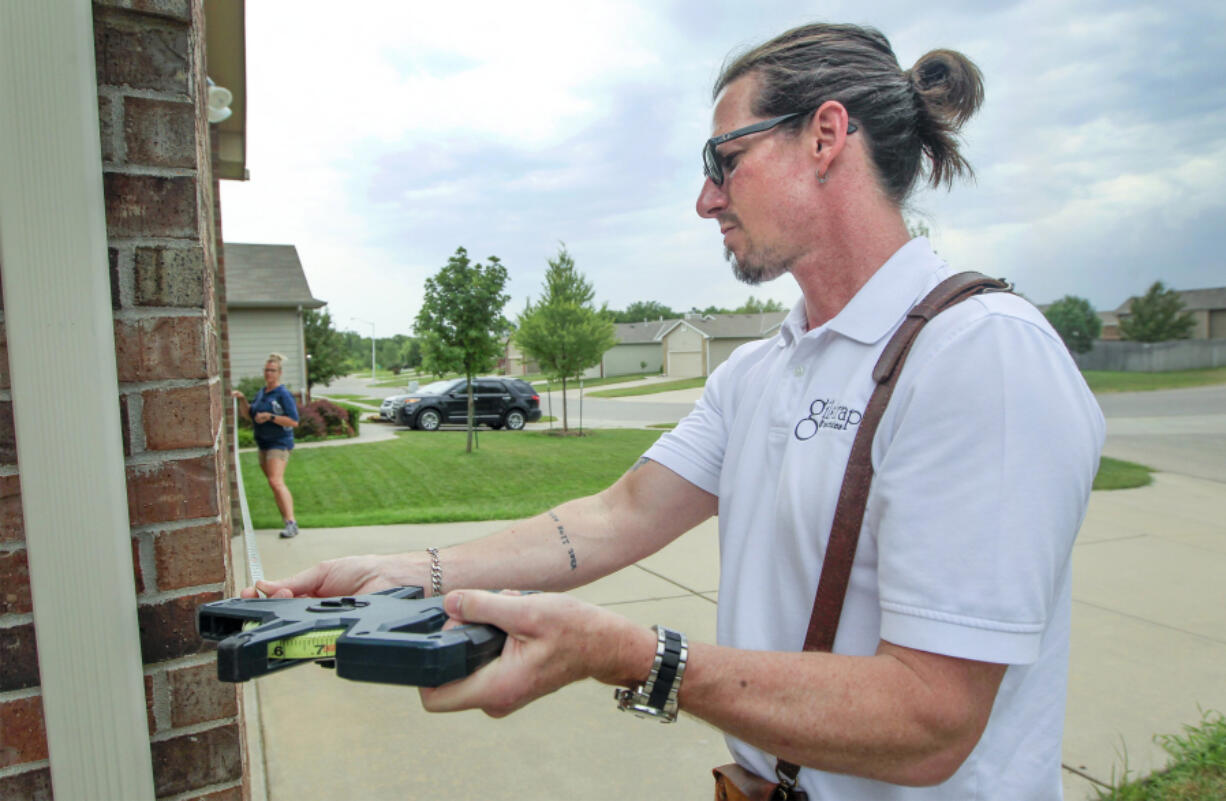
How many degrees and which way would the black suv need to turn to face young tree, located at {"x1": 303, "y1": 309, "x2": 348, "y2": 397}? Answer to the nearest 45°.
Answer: approximately 45° to its right

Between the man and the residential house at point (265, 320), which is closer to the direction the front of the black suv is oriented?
the residential house

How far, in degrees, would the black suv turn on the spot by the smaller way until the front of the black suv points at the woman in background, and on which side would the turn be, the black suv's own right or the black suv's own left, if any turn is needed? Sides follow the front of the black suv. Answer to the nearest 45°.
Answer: approximately 90° to the black suv's own left

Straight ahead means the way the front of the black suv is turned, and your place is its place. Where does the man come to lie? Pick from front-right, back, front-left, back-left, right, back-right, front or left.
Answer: left

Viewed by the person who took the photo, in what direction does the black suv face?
facing to the left of the viewer

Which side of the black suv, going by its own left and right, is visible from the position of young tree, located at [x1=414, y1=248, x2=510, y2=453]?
left

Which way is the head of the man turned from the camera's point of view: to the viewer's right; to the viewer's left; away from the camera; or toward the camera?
to the viewer's left

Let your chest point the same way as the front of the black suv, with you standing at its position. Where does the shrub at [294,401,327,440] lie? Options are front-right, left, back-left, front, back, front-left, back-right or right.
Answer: front-left

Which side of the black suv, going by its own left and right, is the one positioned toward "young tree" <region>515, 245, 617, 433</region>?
back
